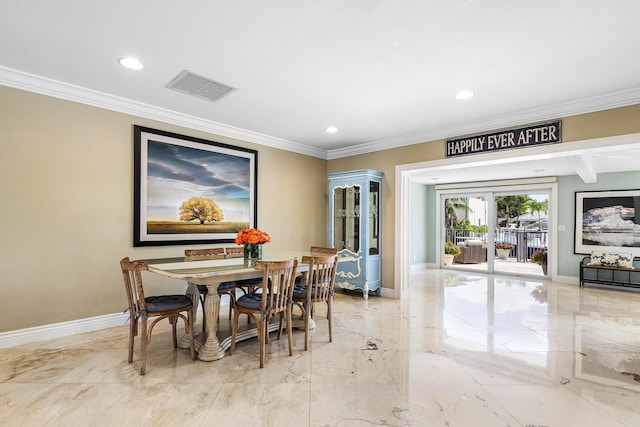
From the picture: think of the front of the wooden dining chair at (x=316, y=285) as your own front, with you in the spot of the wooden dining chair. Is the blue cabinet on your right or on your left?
on your right

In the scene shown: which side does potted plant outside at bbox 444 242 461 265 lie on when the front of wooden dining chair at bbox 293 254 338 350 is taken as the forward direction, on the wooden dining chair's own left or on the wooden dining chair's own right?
on the wooden dining chair's own right

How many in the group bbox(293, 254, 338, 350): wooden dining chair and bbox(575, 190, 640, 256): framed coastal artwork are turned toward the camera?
1

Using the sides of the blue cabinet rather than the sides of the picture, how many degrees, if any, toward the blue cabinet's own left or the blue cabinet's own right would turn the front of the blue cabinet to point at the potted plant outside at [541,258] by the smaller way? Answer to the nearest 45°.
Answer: approximately 180°

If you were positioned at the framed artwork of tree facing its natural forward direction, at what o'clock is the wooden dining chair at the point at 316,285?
The wooden dining chair is roughly at 12 o'clock from the framed artwork of tree.

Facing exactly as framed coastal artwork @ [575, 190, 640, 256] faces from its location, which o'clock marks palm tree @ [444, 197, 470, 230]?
The palm tree is roughly at 5 o'clock from the framed coastal artwork.

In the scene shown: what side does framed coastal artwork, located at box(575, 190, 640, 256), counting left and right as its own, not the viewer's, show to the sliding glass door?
right

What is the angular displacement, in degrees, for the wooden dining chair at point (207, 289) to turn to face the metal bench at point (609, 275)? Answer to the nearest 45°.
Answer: approximately 45° to its left

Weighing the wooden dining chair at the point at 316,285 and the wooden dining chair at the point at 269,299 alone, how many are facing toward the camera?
0

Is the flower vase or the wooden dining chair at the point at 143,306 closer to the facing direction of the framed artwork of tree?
the flower vase

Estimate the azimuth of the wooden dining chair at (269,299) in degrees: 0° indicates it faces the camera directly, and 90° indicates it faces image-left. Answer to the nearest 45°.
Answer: approximately 135°

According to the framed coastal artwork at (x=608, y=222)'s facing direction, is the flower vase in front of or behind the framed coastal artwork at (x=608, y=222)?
in front

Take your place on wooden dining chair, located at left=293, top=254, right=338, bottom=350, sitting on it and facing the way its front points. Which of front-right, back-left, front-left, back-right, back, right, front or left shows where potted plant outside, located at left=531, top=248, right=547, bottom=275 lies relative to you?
right

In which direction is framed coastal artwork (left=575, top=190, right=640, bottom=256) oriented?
toward the camera

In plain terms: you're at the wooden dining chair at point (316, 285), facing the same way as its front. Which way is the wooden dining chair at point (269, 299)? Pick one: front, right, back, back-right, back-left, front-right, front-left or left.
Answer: left

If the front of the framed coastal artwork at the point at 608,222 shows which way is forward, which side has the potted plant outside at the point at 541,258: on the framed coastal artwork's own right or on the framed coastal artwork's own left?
on the framed coastal artwork's own right

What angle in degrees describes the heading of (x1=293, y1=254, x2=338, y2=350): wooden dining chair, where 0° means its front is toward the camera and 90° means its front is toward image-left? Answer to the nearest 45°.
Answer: approximately 135°

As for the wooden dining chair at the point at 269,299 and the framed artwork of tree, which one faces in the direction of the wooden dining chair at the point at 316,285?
the framed artwork of tree

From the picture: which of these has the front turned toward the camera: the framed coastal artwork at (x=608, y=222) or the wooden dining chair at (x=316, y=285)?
the framed coastal artwork

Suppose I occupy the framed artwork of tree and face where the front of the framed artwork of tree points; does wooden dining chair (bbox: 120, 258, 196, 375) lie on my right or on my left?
on my right

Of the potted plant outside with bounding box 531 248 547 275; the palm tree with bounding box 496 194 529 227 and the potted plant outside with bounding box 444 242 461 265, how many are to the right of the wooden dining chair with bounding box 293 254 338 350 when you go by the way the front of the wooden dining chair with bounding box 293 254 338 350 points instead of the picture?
3

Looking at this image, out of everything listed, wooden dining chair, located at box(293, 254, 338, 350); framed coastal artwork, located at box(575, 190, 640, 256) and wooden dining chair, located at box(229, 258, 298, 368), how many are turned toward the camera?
1
